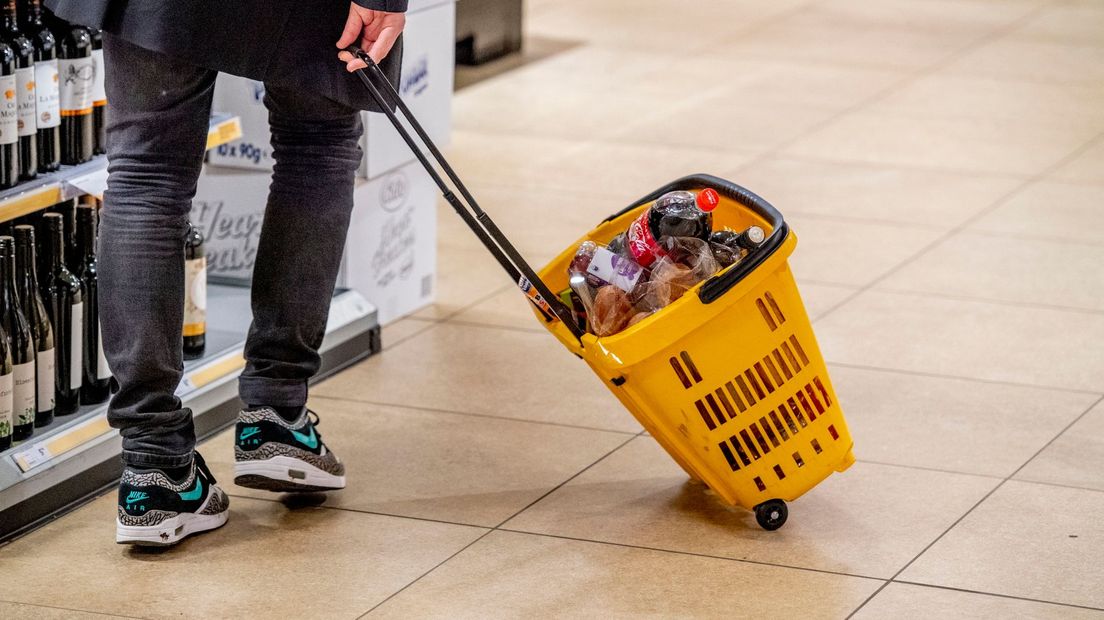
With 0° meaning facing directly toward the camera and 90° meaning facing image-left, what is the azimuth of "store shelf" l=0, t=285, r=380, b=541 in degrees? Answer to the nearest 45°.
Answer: approximately 315°

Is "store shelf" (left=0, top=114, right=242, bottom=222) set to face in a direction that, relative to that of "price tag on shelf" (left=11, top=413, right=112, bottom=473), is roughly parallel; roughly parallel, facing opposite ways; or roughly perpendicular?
roughly parallel

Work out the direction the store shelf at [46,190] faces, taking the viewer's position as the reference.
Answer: facing the viewer and to the right of the viewer

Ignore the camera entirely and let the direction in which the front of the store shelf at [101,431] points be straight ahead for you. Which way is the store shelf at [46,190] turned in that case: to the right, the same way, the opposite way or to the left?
the same way

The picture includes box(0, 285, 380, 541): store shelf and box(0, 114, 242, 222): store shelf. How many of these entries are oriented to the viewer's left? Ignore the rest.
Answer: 0

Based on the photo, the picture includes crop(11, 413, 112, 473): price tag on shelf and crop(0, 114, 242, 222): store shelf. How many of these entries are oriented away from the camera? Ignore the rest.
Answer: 0
